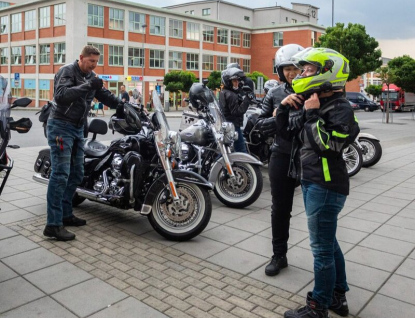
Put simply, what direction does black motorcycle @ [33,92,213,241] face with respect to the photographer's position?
facing the viewer and to the right of the viewer

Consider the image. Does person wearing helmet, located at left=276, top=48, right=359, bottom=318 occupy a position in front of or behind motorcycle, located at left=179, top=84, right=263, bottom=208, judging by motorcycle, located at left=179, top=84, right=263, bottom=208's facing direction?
in front

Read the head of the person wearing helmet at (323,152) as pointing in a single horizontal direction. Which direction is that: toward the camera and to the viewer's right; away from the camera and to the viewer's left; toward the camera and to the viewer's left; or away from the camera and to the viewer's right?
toward the camera and to the viewer's left

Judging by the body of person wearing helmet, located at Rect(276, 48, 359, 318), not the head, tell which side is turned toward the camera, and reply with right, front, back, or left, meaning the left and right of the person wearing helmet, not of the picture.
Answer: left

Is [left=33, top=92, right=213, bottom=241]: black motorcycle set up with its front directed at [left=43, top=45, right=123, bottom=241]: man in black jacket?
no

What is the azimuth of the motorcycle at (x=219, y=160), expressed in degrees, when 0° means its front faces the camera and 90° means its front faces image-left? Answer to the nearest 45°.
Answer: approximately 315°

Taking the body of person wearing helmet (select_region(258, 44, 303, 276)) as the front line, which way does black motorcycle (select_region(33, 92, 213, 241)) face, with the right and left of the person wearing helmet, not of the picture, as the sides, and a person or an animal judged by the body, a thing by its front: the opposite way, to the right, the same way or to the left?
the same way

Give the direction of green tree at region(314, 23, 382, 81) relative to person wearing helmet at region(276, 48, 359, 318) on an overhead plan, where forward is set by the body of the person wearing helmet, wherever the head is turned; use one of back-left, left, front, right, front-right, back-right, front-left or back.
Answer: right

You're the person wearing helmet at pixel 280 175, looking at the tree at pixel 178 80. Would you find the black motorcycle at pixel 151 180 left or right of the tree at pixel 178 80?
left

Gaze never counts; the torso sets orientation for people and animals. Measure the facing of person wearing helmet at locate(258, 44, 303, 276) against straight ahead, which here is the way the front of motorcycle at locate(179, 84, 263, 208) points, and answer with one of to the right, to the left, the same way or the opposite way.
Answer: the same way

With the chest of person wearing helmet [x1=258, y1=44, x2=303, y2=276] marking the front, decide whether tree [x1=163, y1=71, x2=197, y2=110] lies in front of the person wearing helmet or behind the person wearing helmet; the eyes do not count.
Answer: behind

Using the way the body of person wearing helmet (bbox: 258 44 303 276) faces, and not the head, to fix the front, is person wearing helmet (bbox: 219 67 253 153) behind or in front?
behind

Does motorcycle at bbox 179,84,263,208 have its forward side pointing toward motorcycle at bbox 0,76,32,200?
no

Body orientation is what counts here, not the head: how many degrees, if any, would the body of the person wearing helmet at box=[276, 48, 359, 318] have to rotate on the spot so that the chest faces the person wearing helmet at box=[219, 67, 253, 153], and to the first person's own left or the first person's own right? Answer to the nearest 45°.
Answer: approximately 90° to the first person's own right
